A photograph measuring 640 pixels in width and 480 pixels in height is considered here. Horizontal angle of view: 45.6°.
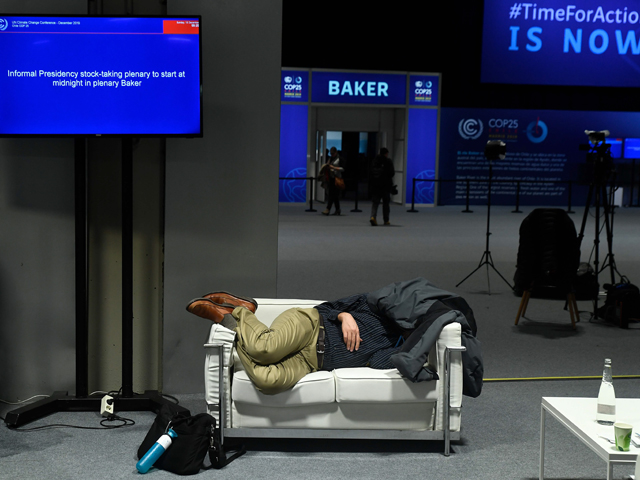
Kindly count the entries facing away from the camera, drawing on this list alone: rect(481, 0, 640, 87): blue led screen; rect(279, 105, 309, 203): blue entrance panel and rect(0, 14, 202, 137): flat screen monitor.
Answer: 0

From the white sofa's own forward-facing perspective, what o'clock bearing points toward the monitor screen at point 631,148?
The monitor screen is roughly at 7 o'clock from the white sofa.

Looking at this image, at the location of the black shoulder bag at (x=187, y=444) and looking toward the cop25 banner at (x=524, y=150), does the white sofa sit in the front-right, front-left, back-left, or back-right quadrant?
front-right

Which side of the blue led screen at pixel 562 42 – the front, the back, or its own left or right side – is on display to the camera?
front

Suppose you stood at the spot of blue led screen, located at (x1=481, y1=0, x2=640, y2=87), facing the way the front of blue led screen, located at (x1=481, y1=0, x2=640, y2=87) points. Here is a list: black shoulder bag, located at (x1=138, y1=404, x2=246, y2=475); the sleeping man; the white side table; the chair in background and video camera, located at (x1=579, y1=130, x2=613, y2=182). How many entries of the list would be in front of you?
5

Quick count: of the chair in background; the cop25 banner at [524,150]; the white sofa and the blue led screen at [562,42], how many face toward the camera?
3

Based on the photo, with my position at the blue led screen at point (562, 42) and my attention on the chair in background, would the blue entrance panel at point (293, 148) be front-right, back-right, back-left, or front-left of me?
front-right

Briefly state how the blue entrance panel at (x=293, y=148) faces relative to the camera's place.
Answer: facing the viewer

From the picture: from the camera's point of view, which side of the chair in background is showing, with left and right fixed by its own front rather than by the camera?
back

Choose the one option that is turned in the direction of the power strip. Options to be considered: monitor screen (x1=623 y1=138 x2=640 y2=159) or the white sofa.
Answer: the monitor screen

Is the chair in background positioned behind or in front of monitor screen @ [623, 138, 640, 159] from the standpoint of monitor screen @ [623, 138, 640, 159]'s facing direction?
in front

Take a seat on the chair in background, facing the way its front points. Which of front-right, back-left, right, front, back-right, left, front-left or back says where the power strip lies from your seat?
back-left

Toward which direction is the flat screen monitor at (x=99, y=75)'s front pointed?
toward the camera

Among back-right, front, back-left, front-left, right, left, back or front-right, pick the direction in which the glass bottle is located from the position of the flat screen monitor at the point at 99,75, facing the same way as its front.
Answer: front-left
